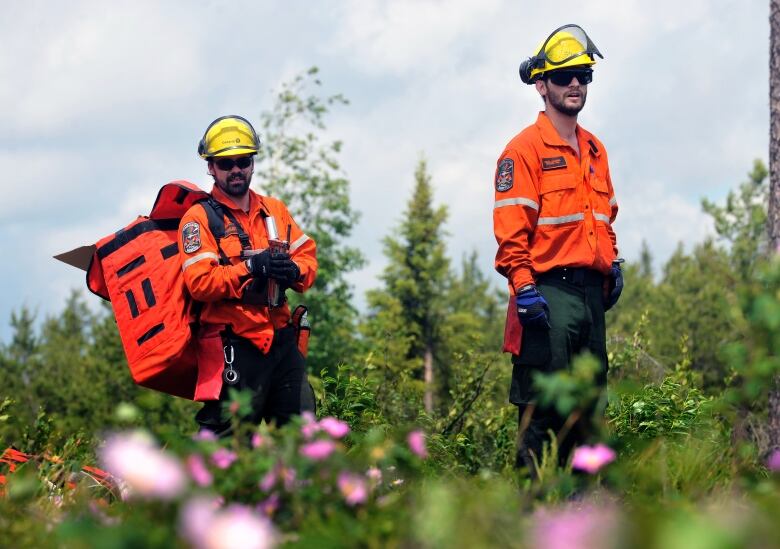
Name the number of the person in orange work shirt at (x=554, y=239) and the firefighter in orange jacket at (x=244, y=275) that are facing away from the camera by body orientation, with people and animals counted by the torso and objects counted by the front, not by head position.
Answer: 0

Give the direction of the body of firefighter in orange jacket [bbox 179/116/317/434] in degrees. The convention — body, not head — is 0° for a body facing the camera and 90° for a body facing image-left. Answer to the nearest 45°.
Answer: approximately 315°

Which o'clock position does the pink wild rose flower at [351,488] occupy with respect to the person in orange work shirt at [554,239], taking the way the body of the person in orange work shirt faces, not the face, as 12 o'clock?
The pink wild rose flower is roughly at 2 o'clock from the person in orange work shirt.

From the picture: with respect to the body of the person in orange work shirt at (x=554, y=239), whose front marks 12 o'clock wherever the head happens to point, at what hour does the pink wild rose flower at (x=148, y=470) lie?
The pink wild rose flower is roughly at 2 o'clock from the person in orange work shirt.

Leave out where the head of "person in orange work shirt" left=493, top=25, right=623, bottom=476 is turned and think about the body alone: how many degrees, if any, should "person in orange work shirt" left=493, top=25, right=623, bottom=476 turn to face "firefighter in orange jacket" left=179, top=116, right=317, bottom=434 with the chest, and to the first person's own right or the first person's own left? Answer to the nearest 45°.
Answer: approximately 135° to the first person's own right

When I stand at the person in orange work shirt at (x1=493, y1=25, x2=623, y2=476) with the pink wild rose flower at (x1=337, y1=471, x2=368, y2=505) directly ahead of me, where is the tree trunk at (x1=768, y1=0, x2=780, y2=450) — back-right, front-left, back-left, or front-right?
back-left

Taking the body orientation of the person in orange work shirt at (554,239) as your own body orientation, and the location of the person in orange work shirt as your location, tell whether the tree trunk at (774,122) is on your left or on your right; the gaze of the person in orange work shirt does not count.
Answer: on your left

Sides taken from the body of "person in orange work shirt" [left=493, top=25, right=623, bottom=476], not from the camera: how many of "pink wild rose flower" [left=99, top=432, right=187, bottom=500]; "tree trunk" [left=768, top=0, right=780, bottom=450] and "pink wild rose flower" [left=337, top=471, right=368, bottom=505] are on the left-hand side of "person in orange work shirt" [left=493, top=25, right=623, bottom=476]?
1

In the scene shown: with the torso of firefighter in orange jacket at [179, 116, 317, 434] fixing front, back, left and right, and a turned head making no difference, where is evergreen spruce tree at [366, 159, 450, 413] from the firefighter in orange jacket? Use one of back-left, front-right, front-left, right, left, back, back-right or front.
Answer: back-left

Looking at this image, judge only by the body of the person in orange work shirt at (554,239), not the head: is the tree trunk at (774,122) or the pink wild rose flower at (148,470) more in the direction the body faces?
the pink wild rose flower

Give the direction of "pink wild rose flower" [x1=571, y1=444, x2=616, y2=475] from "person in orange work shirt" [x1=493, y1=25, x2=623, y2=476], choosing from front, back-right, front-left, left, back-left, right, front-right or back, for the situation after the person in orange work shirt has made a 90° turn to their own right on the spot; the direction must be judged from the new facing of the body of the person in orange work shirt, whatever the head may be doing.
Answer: front-left

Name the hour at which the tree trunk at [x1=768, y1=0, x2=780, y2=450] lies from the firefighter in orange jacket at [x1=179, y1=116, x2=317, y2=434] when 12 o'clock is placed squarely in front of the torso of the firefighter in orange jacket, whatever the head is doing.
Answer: The tree trunk is roughly at 10 o'clock from the firefighter in orange jacket.

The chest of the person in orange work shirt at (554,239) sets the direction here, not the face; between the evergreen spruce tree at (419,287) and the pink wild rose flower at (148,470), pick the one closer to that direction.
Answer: the pink wild rose flower

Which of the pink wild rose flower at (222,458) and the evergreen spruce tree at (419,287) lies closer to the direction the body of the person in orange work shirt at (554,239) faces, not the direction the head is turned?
the pink wild rose flower

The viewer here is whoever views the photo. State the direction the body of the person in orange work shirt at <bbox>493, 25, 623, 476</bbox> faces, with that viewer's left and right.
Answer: facing the viewer and to the right of the viewer

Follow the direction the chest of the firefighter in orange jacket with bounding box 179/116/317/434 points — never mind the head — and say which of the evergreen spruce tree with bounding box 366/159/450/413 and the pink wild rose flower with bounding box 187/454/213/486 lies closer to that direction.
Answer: the pink wild rose flower

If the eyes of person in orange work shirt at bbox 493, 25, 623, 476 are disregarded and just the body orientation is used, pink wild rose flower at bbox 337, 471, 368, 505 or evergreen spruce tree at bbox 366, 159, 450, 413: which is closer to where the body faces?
the pink wild rose flower
